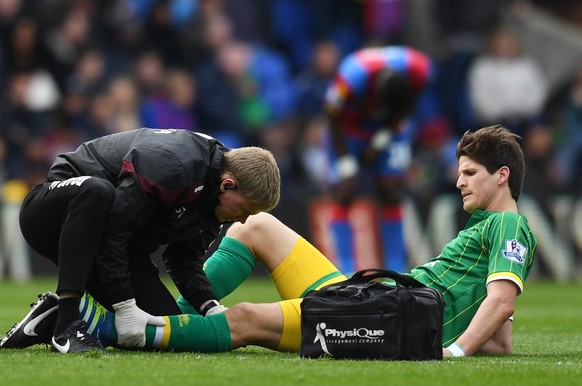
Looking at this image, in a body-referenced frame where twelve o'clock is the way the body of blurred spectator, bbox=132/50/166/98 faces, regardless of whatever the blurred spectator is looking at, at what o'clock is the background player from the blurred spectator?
The background player is roughly at 11 o'clock from the blurred spectator.

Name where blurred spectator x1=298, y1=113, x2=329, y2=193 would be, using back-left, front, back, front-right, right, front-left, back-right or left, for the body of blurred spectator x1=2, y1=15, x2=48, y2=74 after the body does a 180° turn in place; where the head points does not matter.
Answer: right

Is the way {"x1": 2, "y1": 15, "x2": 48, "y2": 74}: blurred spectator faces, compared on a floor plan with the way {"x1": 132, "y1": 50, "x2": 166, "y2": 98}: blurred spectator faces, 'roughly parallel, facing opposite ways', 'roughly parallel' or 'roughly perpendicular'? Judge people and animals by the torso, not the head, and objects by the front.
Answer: roughly parallel

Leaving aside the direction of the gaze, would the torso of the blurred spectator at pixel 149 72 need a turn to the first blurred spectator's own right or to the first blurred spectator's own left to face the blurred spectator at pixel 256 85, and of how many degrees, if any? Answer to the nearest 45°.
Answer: approximately 90° to the first blurred spectator's own left

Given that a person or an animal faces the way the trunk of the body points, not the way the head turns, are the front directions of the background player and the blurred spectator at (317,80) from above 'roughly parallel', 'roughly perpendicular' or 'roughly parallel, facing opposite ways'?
roughly parallel

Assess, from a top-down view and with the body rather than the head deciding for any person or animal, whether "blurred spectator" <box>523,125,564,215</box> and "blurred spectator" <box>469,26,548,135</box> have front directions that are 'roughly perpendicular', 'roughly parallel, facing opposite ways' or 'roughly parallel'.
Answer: roughly parallel

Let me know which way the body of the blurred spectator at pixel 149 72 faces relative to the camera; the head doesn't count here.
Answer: toward the camera

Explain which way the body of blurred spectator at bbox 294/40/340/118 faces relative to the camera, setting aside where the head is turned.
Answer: toward the camera

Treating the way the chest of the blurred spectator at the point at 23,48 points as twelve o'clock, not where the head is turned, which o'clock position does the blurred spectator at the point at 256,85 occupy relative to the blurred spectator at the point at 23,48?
the blurred spectator at the point at 256,85 is roughly at 9 o'clock from the blurred spectator at the point at 23,48.

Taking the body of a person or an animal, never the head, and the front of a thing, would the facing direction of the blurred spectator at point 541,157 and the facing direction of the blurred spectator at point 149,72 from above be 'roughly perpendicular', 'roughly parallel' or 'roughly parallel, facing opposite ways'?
roughly parallel

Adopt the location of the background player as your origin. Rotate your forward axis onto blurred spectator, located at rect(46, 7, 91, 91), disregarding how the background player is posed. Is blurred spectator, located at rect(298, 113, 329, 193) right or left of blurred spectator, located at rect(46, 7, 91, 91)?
right
